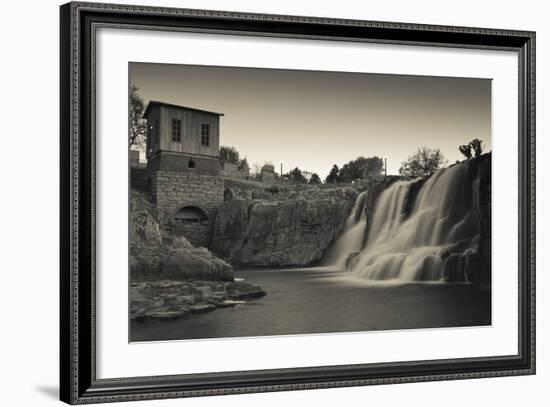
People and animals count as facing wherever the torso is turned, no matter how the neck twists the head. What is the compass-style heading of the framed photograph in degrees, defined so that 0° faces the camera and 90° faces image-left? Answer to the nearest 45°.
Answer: approximately 315°
